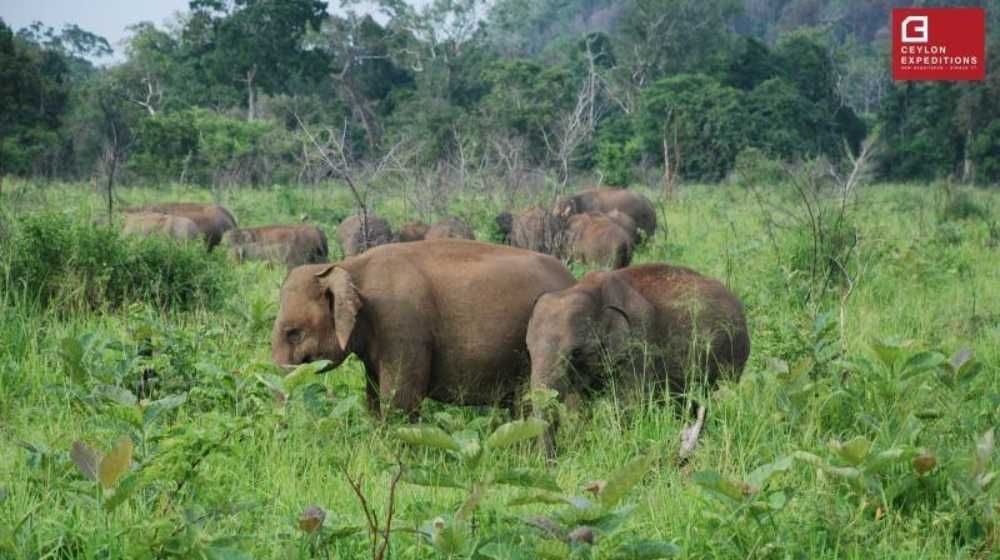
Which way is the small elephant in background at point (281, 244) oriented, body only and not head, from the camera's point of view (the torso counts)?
to the viewer's left

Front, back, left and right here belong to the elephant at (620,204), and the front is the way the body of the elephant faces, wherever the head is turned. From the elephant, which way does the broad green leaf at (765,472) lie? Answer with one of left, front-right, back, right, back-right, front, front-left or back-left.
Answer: left

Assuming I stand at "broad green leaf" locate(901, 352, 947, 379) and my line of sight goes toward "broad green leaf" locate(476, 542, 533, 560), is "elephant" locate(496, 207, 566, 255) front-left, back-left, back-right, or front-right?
back-right

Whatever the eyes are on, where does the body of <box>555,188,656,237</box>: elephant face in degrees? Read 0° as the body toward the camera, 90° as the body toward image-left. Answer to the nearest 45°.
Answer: approximately 90°

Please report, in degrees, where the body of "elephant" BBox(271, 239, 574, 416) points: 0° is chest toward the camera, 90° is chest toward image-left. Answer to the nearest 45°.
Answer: approximately 90°

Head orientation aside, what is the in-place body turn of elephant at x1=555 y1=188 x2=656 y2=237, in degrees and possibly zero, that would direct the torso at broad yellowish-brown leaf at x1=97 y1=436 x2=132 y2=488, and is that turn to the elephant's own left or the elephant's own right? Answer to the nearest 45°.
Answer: approximately 90° to the elephant's own left

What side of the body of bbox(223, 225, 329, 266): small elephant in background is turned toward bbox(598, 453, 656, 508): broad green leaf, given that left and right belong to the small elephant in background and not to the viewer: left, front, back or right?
left
